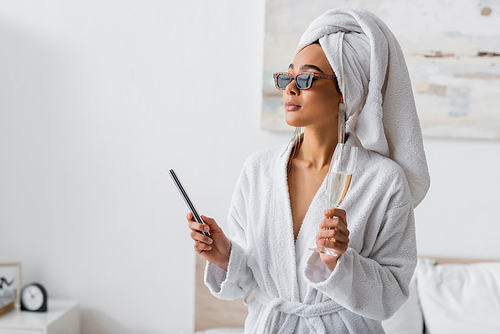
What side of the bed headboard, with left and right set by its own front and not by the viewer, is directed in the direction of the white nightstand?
right

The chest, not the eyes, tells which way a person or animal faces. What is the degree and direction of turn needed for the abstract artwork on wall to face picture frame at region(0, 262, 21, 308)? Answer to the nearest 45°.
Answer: approximately 90° to its right

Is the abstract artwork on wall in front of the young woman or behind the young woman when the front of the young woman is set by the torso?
behind

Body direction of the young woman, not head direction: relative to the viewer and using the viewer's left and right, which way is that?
facing the viewer and to the left of the viewer

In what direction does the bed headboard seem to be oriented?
toward the camera

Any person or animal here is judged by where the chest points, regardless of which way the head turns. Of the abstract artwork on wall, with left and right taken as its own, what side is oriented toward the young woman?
front

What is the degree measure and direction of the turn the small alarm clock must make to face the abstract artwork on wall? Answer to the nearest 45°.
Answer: approximately 90° to its left

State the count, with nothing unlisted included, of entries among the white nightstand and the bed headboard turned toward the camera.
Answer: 2

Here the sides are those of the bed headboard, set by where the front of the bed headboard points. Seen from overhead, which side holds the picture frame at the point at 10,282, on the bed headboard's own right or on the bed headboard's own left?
on the bed headboard's own right

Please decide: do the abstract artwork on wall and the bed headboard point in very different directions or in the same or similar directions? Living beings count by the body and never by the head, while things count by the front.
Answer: same or similar directions

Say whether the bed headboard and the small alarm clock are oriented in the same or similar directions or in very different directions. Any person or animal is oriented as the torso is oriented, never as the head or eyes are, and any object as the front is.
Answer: same or similar directions

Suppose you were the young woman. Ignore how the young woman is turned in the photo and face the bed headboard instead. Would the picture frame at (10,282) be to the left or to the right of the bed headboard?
left

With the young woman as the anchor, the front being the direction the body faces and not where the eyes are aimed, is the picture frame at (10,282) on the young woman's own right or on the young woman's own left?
on the young woman's own right

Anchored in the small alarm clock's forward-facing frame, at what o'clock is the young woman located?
The young woman is roughly at 10 o'clock from the small alarm clock.

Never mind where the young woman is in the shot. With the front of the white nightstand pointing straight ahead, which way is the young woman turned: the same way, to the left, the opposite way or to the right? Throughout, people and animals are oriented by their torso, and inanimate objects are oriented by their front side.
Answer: the same way

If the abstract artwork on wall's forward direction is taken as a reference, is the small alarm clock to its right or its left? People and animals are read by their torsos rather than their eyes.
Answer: on its right

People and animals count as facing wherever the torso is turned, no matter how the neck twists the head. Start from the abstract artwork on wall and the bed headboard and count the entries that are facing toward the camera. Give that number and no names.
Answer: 2

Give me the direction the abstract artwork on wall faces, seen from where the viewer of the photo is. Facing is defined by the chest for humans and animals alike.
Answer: facing the viewer

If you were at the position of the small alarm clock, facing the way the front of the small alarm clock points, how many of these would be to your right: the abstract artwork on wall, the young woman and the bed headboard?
0
